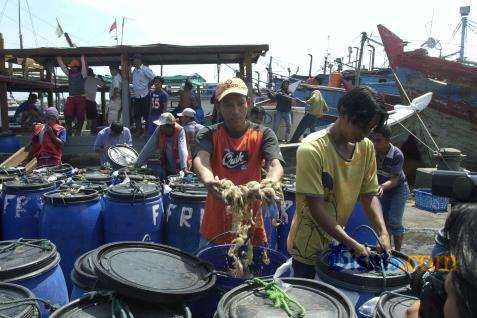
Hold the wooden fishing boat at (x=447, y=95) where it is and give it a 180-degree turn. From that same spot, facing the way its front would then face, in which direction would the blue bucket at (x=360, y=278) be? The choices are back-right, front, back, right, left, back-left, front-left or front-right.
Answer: right

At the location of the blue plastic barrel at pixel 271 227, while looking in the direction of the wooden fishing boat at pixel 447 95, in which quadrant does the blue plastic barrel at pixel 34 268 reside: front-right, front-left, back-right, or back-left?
back-left

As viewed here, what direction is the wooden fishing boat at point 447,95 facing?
to the viewer's left

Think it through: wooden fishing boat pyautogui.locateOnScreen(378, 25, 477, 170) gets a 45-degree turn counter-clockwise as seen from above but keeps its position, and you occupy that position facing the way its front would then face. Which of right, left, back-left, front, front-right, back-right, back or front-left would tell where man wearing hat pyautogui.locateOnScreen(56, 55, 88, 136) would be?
front

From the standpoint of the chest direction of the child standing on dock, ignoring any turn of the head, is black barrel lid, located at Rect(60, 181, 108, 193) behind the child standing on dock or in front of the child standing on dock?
in front

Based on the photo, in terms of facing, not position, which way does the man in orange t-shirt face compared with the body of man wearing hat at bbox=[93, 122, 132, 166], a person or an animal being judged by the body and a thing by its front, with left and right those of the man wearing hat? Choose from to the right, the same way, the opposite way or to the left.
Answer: the same way

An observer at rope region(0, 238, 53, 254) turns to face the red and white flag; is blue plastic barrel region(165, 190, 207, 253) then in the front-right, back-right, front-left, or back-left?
front-right

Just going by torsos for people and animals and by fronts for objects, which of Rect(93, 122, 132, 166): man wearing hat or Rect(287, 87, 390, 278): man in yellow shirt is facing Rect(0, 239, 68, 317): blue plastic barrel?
the man wearing hat

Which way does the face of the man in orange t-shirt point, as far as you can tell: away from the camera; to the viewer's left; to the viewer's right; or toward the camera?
toward the camera

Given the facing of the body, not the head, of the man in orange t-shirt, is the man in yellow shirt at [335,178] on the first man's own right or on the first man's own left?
on the first man's own left

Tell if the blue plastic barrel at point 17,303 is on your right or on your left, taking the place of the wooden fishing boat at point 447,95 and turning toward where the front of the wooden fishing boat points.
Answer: on your left

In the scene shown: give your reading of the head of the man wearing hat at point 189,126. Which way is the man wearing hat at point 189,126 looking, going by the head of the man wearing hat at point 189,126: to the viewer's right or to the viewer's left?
to the viewer's left

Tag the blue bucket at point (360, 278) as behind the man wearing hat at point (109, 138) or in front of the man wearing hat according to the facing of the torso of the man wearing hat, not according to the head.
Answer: in front

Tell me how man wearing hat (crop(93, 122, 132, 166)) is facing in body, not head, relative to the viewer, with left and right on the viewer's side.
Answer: facing the viewer

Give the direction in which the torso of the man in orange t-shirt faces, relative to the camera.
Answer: toward the camera

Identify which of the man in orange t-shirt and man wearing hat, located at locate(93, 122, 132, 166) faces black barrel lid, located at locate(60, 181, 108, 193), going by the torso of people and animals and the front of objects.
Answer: the man wearing hat

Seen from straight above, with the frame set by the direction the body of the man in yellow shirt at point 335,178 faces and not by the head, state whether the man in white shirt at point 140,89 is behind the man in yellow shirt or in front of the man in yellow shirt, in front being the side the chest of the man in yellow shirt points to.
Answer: behind

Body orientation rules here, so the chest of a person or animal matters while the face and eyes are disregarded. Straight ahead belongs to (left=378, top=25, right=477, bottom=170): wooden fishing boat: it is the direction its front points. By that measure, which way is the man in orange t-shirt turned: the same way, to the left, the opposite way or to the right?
to the left

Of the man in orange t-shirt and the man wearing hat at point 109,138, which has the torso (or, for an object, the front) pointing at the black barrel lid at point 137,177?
the man wearing hat
